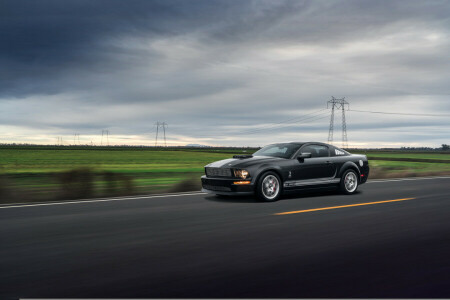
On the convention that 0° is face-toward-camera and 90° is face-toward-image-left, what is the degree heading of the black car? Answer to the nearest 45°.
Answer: approximately 45°
